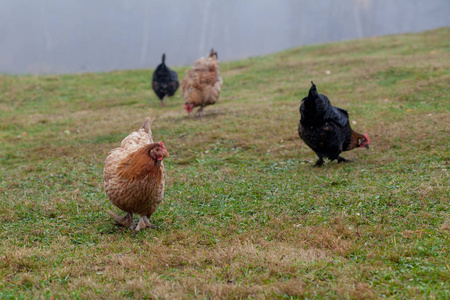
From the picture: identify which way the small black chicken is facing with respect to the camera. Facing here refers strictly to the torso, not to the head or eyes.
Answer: away from the camera

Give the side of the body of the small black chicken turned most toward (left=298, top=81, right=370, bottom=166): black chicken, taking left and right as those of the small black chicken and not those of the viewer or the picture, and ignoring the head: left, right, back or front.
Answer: back

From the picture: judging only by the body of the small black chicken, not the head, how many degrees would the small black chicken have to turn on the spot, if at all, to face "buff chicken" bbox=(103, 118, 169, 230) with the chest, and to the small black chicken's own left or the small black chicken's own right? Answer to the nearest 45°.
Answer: approximately 180°

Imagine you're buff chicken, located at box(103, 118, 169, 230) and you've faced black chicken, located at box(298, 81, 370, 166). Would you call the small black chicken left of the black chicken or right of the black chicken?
left
